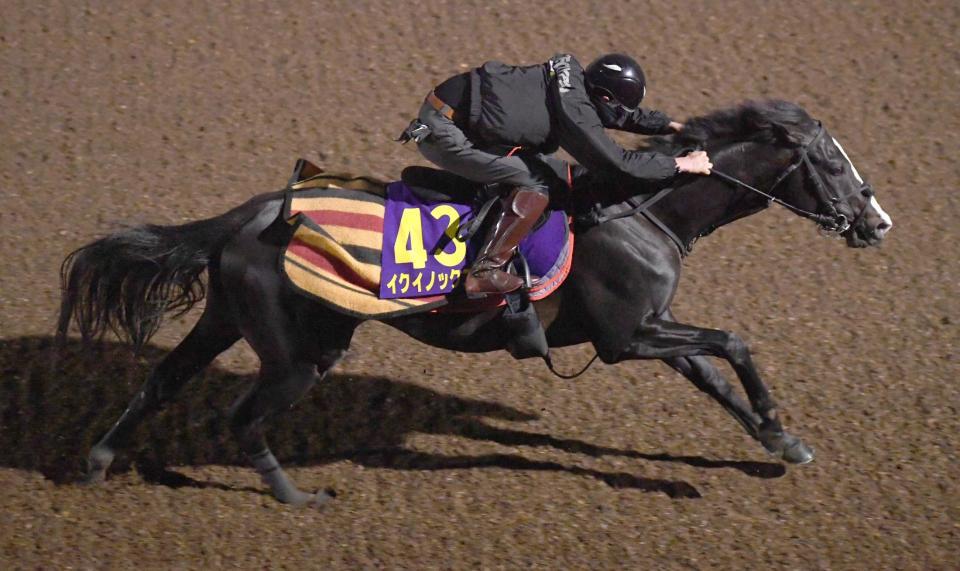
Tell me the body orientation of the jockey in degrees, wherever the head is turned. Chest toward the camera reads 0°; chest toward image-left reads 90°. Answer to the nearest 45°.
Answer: approximately 270°

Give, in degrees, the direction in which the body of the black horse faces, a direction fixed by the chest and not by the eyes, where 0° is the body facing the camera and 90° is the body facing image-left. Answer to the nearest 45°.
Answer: approximately 270°
